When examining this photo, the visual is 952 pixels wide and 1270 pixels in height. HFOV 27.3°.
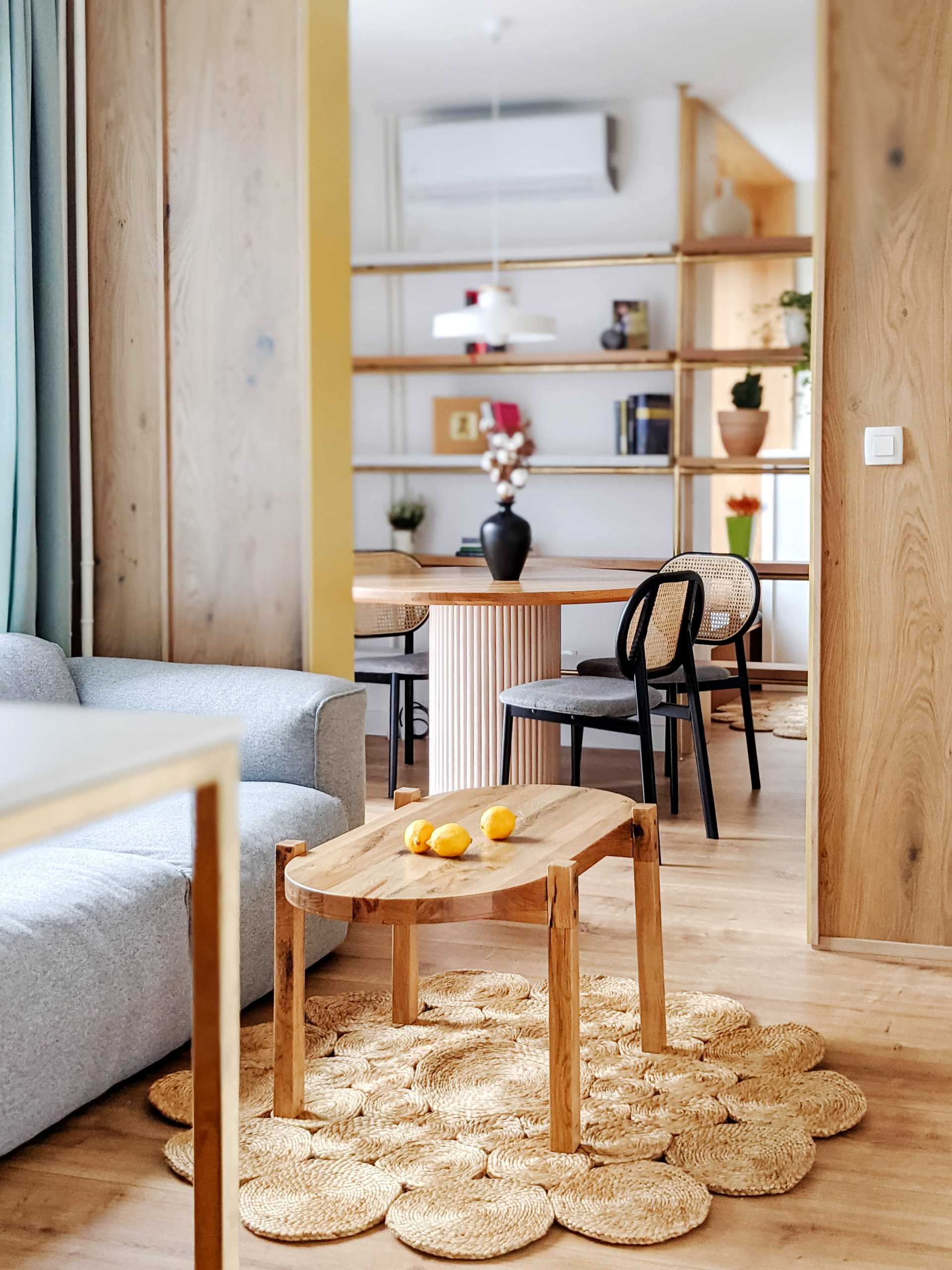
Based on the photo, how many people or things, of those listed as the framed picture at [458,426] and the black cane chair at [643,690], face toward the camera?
1

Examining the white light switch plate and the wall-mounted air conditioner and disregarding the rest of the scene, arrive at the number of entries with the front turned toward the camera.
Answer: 2

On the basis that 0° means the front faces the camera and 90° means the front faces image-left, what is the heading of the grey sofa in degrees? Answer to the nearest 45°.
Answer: approximately 315°

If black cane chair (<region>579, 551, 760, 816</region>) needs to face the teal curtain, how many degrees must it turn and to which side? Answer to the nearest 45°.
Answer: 0° — it already faces it

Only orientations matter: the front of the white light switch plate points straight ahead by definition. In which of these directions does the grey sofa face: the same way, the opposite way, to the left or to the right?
to the left

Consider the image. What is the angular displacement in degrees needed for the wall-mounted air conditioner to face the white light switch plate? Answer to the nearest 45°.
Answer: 0° — it already faces it

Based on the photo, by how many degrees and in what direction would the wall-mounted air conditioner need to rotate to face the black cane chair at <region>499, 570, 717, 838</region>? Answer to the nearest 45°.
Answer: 0° — it already faces it

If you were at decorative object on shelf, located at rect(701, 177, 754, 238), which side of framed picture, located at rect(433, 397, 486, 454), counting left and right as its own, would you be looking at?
left

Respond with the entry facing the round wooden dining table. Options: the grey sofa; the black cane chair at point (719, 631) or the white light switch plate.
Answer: the black cane chair
